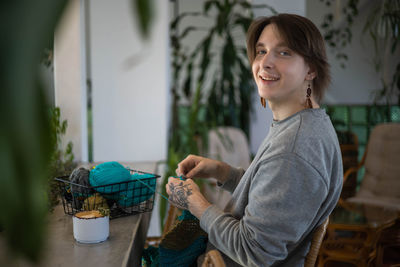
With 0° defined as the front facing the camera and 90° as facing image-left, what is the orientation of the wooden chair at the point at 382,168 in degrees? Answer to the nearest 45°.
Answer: approximately 45°

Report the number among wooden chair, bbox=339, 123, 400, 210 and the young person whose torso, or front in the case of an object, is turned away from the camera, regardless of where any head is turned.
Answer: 0

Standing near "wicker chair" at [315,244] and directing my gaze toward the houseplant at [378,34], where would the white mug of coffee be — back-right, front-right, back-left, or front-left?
back-left

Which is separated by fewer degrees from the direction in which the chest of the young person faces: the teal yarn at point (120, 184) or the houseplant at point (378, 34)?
the teal yarn

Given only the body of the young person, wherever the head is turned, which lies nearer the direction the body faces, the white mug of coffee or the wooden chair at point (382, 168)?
the white mug of coffee

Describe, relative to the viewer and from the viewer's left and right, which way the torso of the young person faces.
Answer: facing to the left of the viewer

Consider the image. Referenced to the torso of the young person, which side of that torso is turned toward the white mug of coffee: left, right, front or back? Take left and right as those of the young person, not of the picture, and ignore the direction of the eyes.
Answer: front

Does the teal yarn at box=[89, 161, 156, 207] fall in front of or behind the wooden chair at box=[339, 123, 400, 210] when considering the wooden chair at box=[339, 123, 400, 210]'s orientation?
in front

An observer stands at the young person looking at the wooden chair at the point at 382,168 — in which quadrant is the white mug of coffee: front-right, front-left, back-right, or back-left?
back-left

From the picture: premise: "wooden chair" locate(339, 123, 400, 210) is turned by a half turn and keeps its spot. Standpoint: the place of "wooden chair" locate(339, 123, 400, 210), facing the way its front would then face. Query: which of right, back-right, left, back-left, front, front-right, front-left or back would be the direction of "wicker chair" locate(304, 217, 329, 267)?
back-right
